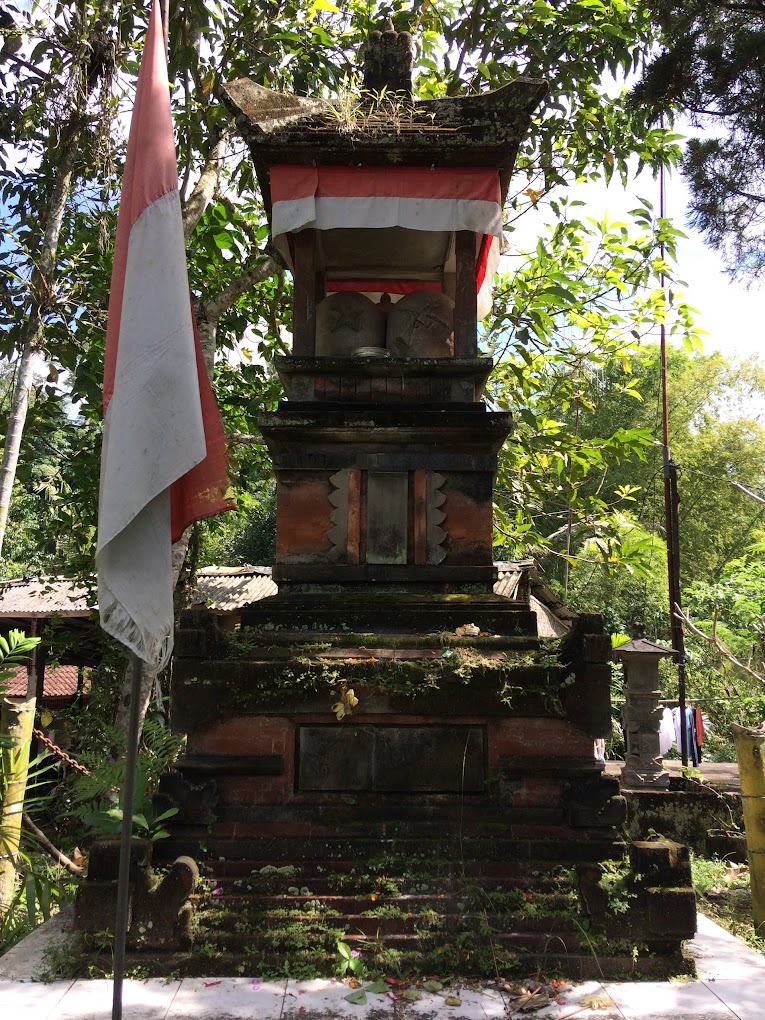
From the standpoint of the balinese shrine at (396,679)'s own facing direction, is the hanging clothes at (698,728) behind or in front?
behind

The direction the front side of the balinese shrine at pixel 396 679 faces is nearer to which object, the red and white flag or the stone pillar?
the red and white flag

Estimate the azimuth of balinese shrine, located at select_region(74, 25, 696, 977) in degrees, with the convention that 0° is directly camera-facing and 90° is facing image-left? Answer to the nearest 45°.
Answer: approximately 0°

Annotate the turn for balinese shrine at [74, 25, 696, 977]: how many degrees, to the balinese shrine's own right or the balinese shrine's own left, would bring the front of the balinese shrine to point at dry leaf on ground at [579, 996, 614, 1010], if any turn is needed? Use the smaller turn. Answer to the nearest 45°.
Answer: approximately 45° to the balinese shrine's own left

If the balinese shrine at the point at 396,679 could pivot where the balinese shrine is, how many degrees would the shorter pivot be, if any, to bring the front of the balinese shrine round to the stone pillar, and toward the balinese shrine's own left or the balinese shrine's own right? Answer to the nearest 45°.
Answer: approximately 135° to the balinese shrine's own left

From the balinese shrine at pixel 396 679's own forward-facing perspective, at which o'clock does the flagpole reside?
The flagpole is roughly at 1 o'clock from the balinese shrine.

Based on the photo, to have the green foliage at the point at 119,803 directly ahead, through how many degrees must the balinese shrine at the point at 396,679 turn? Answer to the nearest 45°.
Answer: approximately 90° to its right

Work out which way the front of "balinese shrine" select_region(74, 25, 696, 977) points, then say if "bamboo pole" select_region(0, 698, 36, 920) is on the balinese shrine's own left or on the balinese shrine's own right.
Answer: on the balinese shrine's own right
